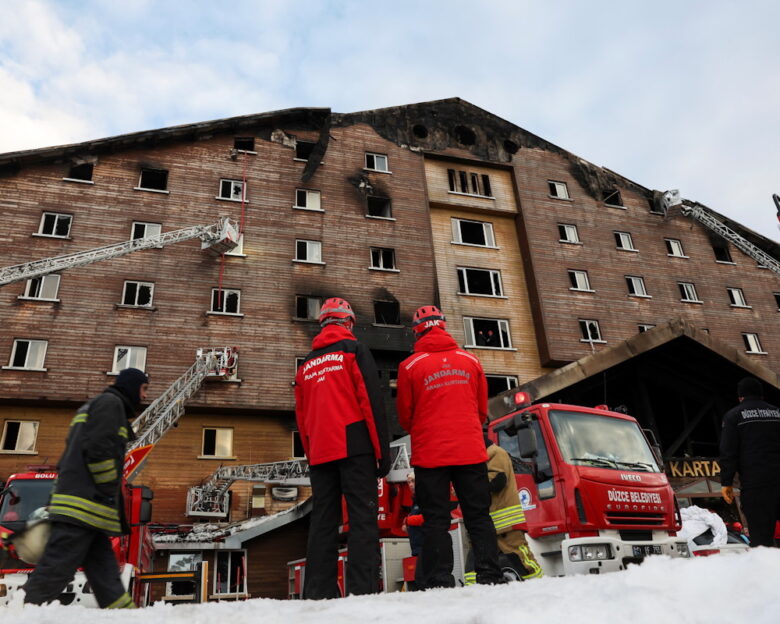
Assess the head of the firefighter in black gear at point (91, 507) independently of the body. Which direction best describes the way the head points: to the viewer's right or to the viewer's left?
to the viewer's right

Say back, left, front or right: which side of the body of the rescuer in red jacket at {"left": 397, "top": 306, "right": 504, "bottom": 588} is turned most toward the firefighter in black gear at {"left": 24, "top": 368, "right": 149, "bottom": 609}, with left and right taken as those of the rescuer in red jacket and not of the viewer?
left

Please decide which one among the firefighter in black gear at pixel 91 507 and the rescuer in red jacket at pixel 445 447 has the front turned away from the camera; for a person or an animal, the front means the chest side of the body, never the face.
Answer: the rescuer in red jacket

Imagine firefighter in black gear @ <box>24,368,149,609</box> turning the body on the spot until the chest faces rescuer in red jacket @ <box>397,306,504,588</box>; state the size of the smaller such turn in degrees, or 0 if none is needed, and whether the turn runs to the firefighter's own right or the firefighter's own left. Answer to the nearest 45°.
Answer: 0° — they already face them

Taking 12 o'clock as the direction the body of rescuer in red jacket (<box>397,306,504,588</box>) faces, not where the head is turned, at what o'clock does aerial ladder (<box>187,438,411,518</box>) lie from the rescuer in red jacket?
The aerial ladder is roughly at 11 o'clock from the rescuer in red jacket.

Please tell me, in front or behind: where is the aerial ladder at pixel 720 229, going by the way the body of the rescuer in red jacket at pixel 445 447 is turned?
in front

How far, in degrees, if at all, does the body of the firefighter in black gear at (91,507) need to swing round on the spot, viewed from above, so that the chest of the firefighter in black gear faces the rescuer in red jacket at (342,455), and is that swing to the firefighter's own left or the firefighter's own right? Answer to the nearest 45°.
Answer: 0° — they already face them

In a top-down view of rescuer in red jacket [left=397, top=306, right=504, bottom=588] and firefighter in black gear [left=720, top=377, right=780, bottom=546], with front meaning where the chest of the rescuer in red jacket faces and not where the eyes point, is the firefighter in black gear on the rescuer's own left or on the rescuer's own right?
on the rescuer's own right

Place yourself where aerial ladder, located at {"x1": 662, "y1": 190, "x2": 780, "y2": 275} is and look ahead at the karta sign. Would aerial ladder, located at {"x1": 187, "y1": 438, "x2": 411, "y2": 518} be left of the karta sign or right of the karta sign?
right

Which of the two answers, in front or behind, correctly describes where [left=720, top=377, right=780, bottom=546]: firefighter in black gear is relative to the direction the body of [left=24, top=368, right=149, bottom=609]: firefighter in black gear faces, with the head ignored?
in front

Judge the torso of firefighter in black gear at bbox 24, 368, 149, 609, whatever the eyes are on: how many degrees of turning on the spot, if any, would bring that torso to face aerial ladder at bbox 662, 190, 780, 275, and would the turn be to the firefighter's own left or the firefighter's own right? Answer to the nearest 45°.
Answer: approximately 45° to the firefighter's own left

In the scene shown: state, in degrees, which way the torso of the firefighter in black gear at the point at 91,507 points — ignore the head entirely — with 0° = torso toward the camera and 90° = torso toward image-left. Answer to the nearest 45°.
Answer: approximately 270°

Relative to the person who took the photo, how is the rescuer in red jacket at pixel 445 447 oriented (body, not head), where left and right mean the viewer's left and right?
facing away from the viewer

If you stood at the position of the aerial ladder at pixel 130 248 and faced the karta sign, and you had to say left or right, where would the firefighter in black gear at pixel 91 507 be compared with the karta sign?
right

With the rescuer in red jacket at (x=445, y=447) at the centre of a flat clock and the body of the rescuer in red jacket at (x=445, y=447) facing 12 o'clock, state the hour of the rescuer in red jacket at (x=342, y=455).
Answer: the rescuer in red jacket at (x=342, y=455) is roughly at 8 o'clock from the rescuer in red jacket at (x=445, y=447).

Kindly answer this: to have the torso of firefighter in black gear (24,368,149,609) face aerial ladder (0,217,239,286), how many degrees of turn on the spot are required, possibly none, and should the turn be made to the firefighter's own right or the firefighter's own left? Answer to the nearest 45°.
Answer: approximately 90° to the firefighter's own left

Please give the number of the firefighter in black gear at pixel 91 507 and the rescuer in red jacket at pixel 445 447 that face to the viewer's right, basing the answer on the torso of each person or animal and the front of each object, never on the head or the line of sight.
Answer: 1
